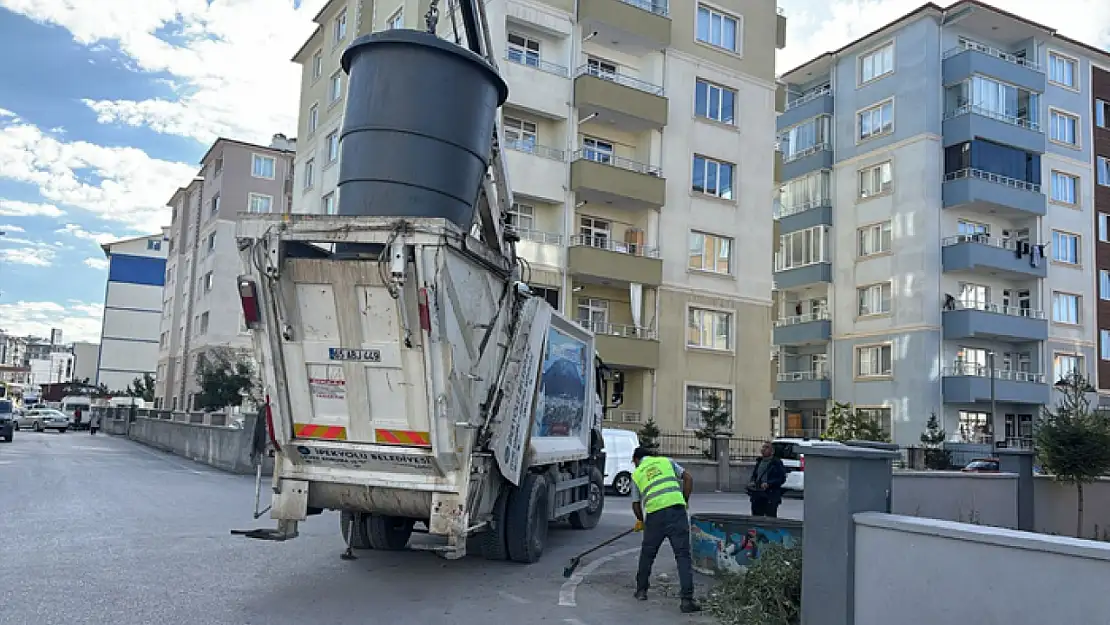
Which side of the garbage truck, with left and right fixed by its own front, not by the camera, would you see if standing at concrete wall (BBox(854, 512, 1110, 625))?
right

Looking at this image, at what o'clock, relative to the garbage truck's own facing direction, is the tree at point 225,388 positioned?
The tree is roughly at 10 o'clock from the garbage truck.

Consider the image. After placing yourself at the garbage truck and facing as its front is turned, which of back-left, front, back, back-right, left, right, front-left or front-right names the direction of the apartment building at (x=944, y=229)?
front

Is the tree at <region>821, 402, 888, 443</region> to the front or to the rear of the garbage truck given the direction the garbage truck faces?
to the front

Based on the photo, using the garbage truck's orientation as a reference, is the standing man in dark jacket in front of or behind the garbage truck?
in front

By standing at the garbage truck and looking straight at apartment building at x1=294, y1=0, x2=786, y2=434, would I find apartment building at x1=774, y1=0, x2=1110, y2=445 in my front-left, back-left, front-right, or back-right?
front-right

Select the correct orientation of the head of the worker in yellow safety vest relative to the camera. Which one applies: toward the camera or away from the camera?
away from the camera

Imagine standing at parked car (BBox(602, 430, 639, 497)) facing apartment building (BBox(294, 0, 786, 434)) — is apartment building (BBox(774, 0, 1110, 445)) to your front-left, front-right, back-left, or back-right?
front-right

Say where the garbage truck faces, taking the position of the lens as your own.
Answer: facing away from the viewer and to the right of the viewer

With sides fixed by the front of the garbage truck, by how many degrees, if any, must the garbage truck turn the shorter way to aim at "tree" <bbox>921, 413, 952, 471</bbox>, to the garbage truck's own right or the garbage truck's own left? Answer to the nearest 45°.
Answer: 0° — it already faces it

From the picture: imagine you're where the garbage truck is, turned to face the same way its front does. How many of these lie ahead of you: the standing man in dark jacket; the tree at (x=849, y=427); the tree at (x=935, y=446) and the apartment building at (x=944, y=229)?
4

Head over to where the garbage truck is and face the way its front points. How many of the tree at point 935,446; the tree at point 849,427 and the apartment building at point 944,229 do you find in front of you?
3

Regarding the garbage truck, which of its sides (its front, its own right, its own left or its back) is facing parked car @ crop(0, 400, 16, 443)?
left
